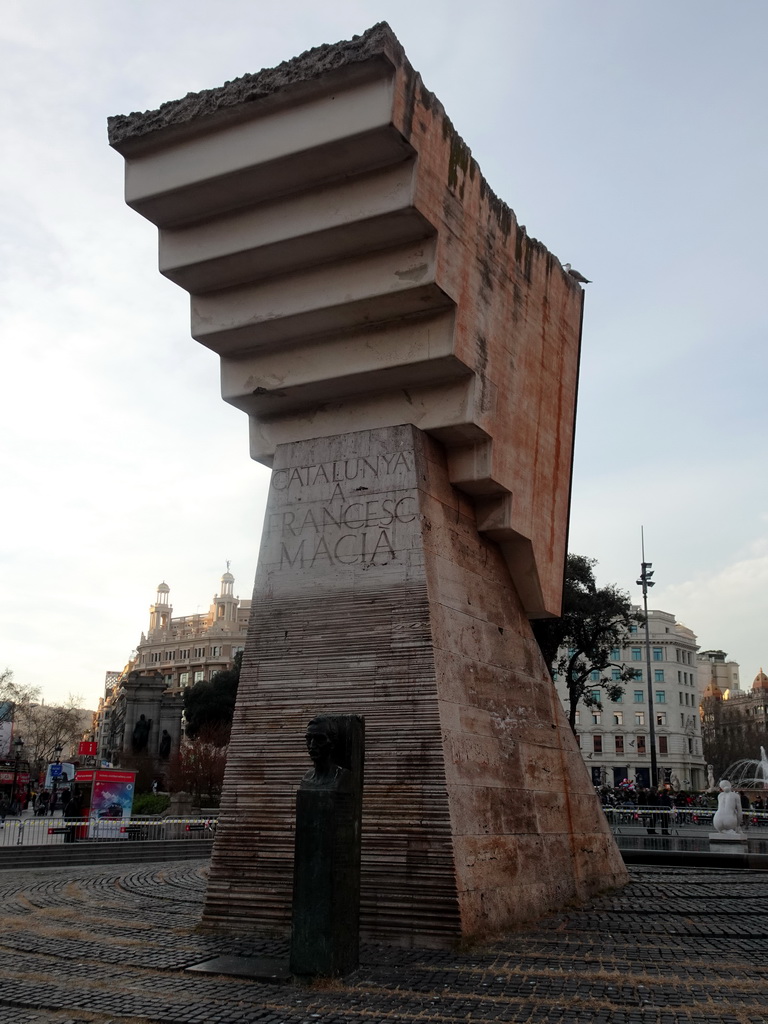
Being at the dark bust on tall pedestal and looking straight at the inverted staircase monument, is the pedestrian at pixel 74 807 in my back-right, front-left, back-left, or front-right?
front-left

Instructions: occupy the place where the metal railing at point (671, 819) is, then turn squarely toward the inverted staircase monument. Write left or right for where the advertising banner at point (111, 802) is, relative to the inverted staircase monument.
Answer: right
